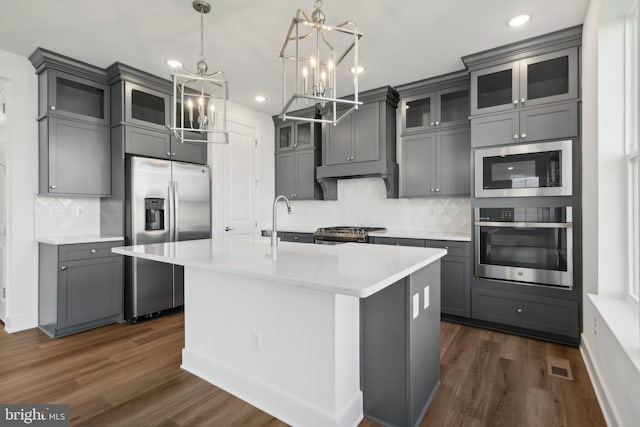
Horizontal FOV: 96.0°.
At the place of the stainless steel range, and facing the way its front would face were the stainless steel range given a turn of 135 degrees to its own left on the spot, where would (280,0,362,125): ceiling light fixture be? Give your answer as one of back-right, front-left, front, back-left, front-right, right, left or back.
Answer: right

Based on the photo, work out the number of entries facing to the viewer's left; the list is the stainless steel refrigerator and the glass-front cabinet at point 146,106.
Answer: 0

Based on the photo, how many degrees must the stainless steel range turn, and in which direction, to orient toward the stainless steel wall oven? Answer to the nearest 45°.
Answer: approximately 90° to its left

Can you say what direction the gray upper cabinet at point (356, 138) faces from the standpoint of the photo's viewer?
facing the viewer and to the left of the viewer

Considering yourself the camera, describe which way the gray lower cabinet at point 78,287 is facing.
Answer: facing the viewer and to the right of the viewer

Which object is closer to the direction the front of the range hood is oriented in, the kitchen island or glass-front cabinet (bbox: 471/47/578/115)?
the kitchen island

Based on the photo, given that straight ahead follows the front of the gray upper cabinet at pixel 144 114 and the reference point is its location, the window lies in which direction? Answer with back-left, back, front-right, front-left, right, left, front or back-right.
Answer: front

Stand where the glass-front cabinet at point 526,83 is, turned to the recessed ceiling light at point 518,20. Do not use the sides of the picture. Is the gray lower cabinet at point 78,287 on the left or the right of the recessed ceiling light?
right

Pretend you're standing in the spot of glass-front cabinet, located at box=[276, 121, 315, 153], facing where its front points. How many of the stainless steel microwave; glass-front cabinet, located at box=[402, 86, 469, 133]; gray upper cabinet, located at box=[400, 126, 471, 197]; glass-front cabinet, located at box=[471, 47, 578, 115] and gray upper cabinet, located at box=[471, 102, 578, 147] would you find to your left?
5
